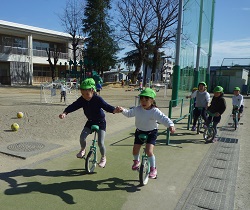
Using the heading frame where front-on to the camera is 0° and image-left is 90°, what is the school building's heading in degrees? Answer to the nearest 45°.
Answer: approximately 315°

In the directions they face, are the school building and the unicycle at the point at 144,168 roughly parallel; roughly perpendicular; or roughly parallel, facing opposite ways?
roughly perpendicular

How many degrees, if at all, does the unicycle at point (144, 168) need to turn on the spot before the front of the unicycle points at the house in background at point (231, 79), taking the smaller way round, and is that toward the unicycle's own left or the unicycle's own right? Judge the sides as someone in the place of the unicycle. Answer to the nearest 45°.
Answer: approximately 180°

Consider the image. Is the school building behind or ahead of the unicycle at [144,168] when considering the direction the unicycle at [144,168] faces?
behind

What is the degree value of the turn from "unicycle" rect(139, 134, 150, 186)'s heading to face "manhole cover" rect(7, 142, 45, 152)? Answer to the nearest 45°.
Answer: approximately 135° to its right

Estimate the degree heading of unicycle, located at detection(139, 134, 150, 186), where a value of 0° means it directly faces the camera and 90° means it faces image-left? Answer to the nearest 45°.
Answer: approximately 0°

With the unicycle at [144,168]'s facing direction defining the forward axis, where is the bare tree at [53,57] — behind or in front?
behind
